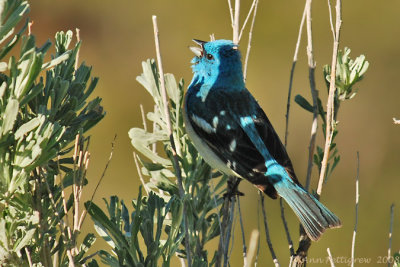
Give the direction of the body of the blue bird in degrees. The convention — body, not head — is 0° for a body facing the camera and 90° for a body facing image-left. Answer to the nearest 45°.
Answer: approximately 135°
